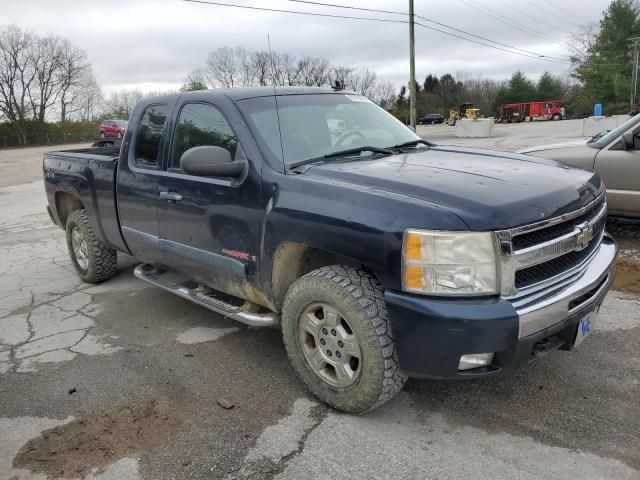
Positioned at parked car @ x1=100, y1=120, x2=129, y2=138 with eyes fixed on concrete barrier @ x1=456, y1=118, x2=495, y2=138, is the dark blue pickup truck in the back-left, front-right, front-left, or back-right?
front-right

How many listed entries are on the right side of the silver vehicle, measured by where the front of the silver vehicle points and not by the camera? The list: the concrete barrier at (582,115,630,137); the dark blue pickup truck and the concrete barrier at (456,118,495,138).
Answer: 2

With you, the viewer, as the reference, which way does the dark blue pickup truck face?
facing the viewer and to the right of the viewer

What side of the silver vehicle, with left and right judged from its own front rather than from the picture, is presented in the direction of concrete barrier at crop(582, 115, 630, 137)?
right

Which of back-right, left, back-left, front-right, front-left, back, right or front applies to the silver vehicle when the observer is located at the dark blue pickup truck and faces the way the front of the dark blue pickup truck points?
left

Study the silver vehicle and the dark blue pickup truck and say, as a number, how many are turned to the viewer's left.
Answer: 1

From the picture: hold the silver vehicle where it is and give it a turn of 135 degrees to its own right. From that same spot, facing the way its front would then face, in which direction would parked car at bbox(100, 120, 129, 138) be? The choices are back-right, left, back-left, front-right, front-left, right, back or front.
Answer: left

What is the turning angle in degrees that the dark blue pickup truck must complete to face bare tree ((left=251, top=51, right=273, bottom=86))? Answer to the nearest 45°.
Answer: approximately 135° to its left

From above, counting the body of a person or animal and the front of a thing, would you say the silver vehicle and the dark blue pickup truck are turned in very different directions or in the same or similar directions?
very different directions

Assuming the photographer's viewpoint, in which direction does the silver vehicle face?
facing to the left of the viewer

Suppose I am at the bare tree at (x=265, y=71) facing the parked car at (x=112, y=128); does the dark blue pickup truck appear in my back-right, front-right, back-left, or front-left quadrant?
front-left

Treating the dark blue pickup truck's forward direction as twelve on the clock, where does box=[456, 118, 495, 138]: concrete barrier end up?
The concrete barrier is roughly at 8 o'clock from the dark blue pickup truck.

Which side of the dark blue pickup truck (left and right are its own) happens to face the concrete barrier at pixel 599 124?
left

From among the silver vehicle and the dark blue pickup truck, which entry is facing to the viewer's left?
the silver vehicle
